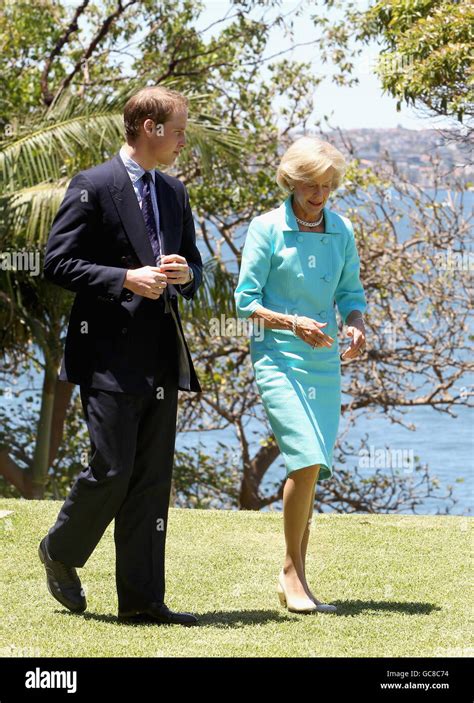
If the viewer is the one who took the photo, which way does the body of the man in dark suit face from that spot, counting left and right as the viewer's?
facing the viewer and to the right of the viewer

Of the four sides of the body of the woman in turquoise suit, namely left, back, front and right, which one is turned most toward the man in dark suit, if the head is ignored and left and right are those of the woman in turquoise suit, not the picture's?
right

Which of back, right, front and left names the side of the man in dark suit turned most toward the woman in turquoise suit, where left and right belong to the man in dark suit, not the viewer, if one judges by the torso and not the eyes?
left

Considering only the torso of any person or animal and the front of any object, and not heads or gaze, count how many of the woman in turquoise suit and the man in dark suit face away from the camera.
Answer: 0

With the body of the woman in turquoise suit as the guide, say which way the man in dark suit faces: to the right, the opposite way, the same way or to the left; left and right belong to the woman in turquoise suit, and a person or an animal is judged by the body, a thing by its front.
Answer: the same way

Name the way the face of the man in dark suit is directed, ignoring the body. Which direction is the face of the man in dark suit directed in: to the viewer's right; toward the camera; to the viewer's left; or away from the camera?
to the viewer's right

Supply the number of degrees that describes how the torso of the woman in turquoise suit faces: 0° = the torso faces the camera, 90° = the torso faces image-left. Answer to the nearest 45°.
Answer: approximately 315°
